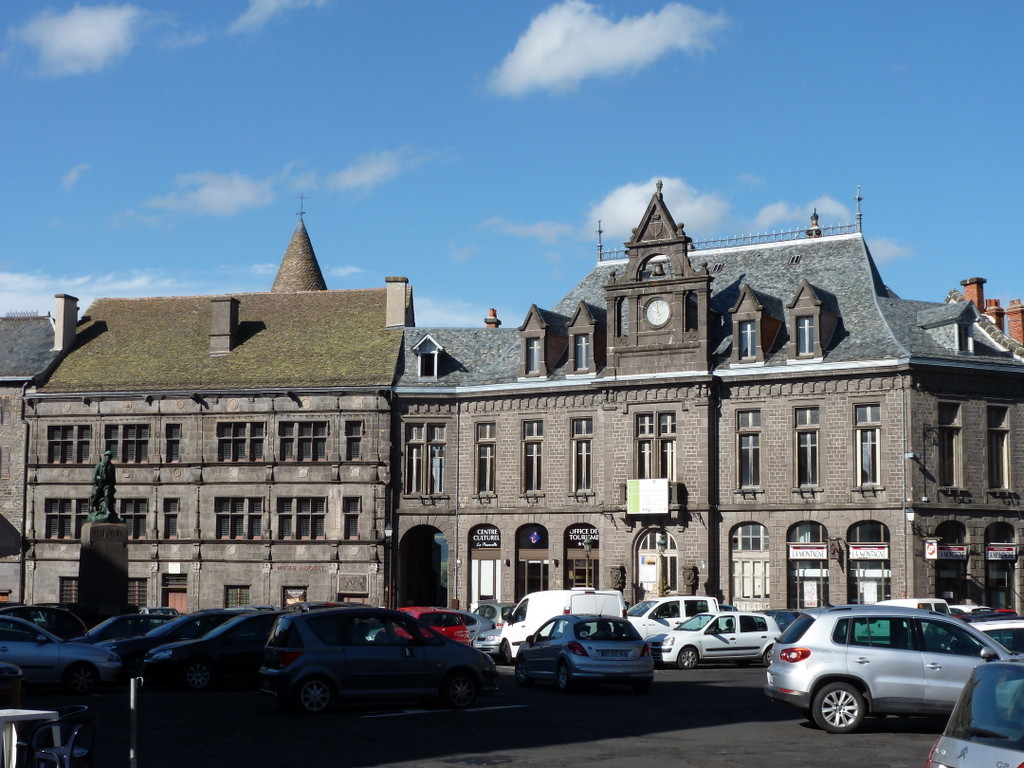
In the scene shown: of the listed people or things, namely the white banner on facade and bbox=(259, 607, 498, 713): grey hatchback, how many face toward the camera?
1

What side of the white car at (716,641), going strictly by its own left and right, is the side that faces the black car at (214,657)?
front

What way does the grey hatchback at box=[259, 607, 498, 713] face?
to the viewer's right

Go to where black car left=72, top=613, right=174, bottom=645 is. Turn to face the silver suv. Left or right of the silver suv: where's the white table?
right

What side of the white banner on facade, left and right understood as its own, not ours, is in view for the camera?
front

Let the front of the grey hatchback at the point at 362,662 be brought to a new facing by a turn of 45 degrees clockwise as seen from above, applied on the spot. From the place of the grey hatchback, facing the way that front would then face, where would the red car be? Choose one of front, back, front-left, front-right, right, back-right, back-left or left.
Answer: back-left

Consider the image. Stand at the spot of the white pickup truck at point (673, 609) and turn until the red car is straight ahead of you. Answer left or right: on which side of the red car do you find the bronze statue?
right

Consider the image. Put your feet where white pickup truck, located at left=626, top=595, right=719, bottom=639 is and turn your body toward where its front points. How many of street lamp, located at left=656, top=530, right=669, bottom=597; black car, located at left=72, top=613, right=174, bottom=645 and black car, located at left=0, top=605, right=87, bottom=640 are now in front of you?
2

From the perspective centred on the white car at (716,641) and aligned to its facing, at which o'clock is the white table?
The white table is roughly at 11 o'clock from the white car.

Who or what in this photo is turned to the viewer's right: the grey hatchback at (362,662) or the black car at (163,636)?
the grey hatchback

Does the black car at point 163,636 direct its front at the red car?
no

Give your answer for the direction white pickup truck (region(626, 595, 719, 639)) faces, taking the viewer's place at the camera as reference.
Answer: facing the viewer and to the left of the viewer

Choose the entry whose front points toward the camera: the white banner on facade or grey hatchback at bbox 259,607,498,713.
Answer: the white banner on facade

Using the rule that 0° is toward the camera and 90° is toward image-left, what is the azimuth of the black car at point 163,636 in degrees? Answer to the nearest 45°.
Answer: approximately 45°

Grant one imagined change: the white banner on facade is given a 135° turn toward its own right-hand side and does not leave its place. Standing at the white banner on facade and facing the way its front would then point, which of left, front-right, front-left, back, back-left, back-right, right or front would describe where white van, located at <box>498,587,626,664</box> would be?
back-left

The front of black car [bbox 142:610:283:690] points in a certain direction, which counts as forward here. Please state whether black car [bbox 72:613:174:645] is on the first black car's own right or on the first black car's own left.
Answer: on the first black car's own right

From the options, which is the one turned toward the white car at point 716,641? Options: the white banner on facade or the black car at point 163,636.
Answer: the white banner on facade
